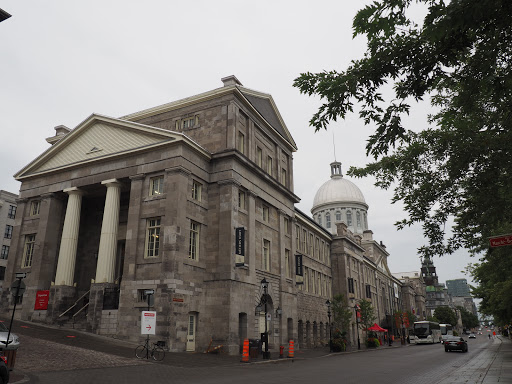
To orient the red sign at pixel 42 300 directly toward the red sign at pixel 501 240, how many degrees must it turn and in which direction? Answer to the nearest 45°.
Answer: approximately 45° to its left

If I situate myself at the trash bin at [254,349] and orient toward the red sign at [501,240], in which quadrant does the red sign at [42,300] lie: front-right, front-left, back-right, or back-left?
back-right

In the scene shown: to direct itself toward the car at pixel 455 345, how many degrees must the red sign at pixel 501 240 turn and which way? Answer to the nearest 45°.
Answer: approximately 180°

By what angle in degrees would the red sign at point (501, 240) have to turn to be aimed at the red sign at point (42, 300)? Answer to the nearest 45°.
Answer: approximately 90° to its right

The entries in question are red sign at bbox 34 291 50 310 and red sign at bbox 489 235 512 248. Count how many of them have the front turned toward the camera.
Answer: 2

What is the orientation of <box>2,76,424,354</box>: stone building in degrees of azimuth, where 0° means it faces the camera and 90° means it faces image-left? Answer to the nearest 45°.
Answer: approximately 45°

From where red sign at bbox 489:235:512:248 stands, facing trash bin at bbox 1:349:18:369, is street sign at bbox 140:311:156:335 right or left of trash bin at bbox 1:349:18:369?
right

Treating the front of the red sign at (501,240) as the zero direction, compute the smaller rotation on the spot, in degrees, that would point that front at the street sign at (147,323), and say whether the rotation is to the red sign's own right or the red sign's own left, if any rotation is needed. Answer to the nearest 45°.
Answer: approximately 90° to the red sign's own right

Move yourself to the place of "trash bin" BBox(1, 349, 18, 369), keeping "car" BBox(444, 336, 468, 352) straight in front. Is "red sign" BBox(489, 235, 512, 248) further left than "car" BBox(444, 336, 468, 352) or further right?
right

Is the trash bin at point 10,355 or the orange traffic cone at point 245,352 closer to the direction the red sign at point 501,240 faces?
the trash bin

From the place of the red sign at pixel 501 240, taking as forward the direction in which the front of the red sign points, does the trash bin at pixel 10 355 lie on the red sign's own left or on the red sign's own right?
on the red sign's own right

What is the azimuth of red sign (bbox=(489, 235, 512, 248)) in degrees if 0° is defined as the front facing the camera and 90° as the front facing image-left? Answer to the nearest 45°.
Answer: approximately 0°
